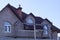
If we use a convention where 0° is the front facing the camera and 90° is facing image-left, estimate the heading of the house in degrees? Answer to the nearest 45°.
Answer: approximately 315°
